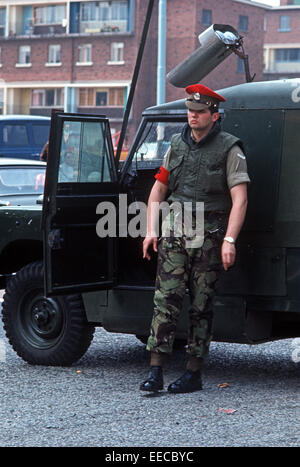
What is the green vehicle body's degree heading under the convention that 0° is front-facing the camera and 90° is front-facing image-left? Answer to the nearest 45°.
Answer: approximately 90°

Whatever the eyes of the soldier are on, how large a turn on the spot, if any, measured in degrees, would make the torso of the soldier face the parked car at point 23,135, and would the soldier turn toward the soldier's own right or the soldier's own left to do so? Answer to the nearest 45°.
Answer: approximately 135° to the soldier's own right

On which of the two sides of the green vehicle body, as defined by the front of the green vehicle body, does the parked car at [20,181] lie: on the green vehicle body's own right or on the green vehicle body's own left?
on the green vehicle body's own right

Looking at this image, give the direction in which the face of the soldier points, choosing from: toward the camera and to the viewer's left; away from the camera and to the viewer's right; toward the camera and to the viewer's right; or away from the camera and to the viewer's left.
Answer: toward the camera and to the viewer's left

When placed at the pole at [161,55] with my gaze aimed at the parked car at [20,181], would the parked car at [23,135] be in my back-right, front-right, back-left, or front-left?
front-right

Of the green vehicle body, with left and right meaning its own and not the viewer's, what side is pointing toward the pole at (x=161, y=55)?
right

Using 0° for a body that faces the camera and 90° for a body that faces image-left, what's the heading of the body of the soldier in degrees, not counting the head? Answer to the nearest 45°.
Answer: approximately 45°
